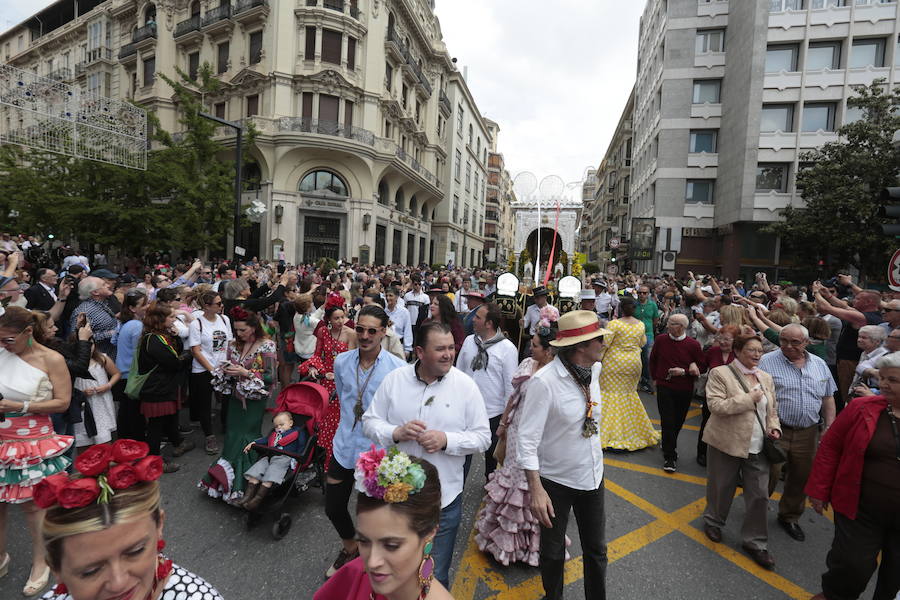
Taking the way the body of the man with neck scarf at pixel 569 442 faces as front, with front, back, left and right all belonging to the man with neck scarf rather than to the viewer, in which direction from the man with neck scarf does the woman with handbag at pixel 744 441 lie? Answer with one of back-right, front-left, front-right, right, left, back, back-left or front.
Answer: left

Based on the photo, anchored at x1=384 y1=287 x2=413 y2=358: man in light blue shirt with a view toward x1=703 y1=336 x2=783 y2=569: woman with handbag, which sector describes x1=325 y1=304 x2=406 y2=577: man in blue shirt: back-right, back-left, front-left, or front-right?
front-right

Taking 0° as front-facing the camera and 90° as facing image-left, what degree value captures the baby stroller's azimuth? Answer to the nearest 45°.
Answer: approximately 45°

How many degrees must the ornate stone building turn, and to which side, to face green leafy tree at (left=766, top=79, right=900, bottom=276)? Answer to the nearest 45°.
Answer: approximately 45° to its left

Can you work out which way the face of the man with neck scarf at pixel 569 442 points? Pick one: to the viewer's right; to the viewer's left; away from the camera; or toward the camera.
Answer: to the viewer's right

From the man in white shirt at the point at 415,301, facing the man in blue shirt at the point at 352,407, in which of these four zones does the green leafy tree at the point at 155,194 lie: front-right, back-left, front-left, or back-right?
back-right

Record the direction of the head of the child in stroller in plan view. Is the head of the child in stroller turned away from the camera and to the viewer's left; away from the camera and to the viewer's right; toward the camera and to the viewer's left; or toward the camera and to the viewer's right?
toward the camera and to the viewer's left

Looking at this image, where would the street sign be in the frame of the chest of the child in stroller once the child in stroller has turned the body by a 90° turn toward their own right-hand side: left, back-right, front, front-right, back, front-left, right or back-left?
back-right

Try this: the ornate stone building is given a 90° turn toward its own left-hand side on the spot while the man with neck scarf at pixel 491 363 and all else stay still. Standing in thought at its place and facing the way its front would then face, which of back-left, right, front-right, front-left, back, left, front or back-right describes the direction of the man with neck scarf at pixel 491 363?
right

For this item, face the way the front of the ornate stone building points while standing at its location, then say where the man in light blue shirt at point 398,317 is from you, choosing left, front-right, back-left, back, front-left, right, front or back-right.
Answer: front

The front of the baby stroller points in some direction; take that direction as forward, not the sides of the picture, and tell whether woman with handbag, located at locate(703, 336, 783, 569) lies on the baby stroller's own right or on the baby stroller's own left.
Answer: on the baby stroller's own left

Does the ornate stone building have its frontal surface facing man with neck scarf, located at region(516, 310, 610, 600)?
yes

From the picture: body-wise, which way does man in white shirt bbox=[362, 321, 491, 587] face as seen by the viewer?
toward the camera
